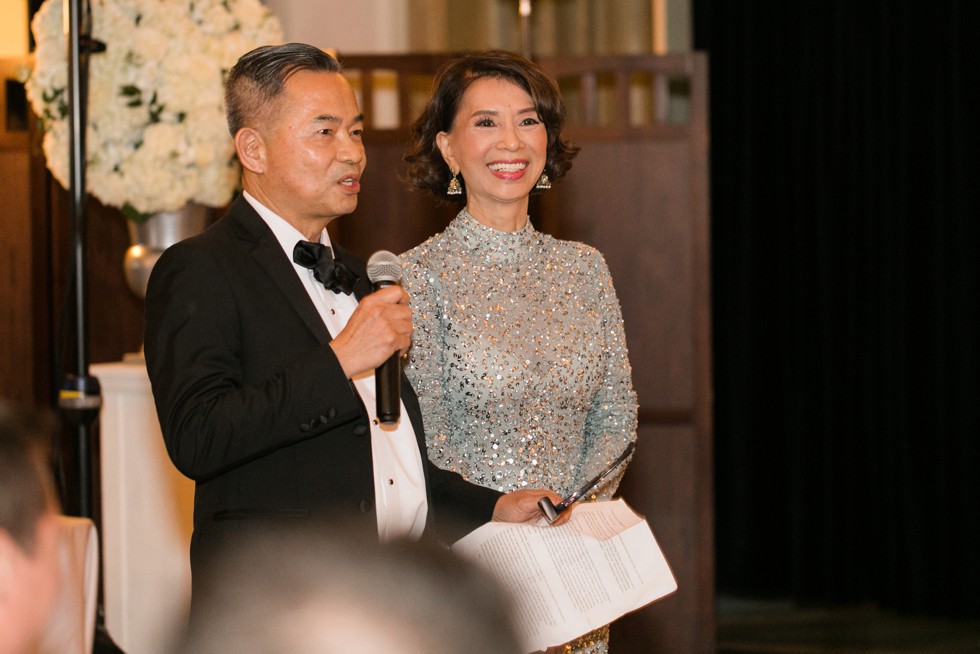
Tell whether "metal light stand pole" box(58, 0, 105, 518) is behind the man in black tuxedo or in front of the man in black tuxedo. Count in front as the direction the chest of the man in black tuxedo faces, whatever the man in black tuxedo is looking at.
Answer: behind

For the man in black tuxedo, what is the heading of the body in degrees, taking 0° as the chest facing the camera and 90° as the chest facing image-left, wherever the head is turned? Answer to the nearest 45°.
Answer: approximately 315°

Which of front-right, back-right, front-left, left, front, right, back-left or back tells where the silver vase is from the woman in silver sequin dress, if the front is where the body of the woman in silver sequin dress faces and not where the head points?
back-right

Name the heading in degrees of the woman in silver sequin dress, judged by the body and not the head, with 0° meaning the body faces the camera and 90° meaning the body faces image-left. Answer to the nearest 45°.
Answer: approximately 0°

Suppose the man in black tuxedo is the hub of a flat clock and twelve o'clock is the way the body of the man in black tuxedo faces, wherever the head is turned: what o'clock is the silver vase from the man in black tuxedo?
The silver vase is roughly at 7 o'clock from the man in black tuxedo.

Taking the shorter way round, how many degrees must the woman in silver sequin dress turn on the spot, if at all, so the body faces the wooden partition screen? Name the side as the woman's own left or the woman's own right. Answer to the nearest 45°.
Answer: approximately 180°

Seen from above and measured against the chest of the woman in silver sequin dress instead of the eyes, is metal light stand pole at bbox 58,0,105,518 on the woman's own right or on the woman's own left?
on the woman's own right

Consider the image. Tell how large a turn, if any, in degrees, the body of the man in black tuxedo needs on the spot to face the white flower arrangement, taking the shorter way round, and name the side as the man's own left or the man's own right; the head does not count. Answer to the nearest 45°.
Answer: approximately 135° to the man's own left
